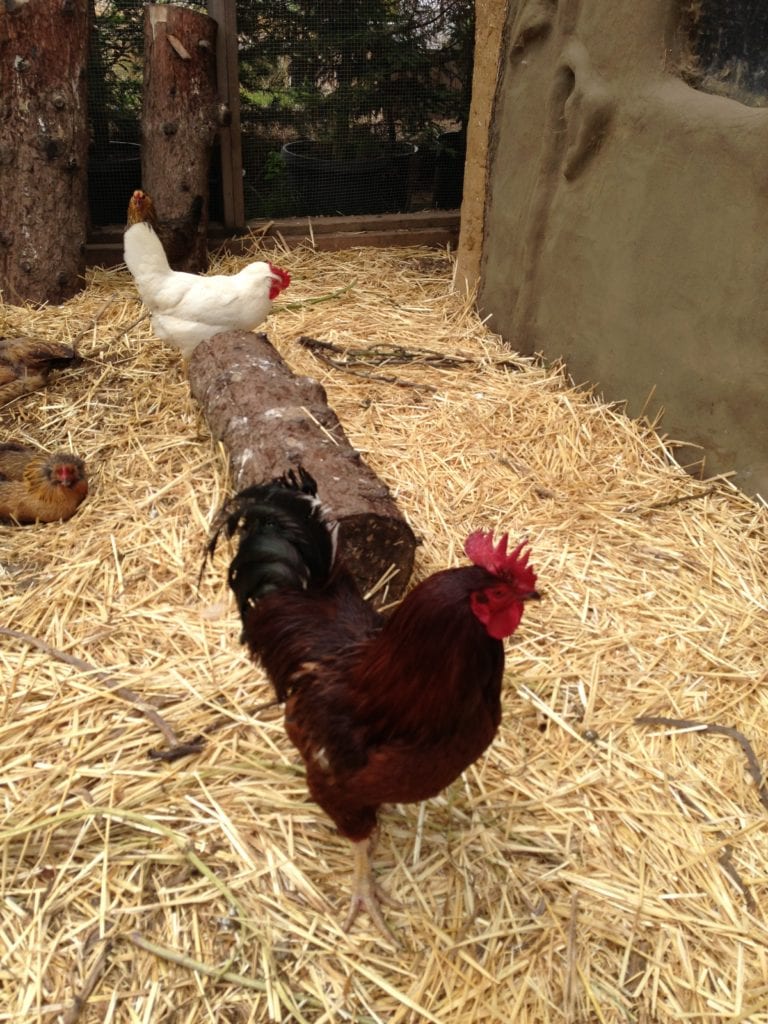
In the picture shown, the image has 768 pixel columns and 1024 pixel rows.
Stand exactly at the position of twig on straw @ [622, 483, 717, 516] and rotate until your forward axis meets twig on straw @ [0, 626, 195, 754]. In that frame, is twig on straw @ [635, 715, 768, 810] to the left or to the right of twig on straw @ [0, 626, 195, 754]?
left

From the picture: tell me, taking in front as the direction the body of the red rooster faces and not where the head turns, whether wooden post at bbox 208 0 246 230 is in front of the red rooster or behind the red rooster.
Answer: behind

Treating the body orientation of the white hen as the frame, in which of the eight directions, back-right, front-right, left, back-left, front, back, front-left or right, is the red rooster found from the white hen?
right

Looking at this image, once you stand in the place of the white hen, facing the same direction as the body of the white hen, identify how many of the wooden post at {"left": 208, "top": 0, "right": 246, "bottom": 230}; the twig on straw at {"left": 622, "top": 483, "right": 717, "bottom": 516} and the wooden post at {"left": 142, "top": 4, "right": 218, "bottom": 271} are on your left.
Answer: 2

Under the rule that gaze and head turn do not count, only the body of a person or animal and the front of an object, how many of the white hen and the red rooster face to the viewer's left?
0

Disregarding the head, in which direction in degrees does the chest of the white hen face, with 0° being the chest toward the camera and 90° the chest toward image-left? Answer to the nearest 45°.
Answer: approximately 270°

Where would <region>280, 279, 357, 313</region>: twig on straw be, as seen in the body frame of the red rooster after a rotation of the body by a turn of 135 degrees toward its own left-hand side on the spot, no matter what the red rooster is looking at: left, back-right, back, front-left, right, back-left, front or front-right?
front

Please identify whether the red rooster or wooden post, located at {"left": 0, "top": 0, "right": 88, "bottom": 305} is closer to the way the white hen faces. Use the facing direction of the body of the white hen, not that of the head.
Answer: the red rooster

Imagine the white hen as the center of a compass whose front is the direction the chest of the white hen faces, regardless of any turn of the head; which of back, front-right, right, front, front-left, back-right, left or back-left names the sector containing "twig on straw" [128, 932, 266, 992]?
right

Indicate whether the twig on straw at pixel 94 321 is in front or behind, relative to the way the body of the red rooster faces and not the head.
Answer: behind

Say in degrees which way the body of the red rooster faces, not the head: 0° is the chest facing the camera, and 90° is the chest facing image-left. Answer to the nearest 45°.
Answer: approximately 315°

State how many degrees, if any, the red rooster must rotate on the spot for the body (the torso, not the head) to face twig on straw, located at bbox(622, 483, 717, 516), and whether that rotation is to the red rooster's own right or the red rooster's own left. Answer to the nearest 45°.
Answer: approximately 90° to the red rooster's own left

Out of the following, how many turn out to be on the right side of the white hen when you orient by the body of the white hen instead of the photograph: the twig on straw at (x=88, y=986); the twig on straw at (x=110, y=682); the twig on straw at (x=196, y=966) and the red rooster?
4

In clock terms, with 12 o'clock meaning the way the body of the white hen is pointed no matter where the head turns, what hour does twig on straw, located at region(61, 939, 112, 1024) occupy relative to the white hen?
The twig on straw is roughly at 3 o'clock from the white hen.

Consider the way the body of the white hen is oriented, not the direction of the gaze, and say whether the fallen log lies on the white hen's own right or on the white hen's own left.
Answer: on the white hen's own right

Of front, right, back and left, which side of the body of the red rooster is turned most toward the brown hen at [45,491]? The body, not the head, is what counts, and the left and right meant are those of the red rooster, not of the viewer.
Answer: back
